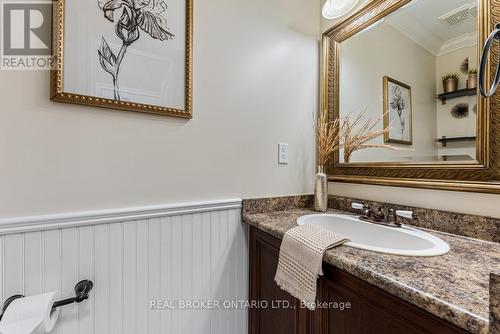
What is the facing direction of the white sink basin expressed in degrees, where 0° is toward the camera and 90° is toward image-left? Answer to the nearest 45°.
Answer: approximately 45°

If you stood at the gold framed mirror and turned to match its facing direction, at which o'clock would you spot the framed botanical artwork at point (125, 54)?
The framed botanical artwork is roughly at 12 o'clock from the gold framed mirror.

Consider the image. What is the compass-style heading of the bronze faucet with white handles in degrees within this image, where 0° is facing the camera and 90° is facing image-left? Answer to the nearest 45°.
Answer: approximately 45°

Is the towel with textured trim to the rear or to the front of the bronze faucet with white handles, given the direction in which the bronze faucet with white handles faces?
to the front

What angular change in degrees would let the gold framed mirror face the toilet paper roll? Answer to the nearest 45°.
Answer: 0° — it already faces it
